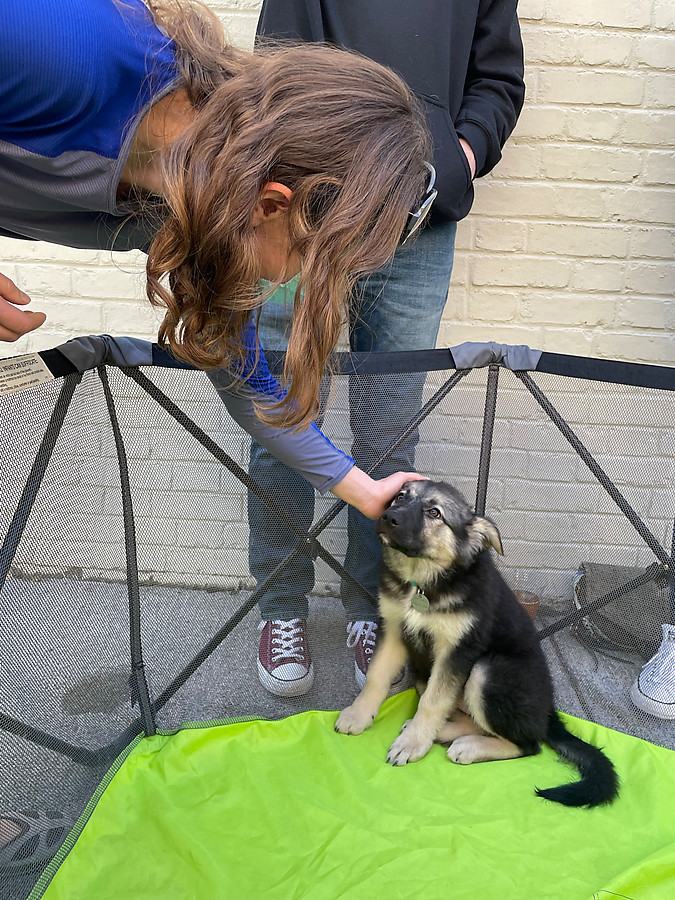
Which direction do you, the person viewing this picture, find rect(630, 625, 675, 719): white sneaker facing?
facing the viewer and to the left of the viewer

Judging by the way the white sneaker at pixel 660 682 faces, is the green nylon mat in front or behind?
in front

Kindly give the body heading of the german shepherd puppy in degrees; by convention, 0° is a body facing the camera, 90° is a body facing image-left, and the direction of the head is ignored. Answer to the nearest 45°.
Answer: approximately 45°

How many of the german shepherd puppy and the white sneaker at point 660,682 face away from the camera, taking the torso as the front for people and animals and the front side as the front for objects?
0

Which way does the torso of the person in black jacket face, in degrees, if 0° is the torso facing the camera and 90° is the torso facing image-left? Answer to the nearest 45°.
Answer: approximately 0°
